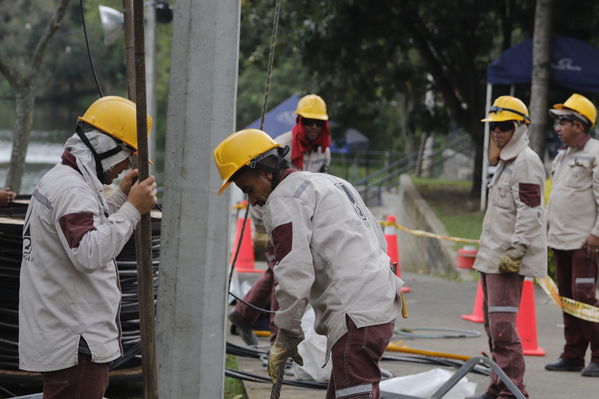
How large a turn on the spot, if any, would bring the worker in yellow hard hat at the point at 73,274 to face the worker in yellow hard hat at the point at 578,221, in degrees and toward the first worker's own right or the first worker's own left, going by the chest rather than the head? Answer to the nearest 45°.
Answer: approximately 45° to the first worker's own left

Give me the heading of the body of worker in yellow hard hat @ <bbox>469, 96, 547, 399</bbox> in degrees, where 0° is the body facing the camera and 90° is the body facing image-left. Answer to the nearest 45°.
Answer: approximately 45°

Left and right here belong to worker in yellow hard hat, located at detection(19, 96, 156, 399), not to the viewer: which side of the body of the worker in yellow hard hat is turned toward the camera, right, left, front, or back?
right

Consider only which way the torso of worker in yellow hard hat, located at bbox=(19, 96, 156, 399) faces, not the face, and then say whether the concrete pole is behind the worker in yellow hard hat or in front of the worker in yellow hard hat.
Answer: in front

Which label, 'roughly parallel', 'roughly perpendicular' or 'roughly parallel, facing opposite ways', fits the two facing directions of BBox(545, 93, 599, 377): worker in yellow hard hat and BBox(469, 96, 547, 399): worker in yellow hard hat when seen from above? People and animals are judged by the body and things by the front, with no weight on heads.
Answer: roughly parallel

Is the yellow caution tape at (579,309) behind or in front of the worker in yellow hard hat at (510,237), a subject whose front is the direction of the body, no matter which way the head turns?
behind

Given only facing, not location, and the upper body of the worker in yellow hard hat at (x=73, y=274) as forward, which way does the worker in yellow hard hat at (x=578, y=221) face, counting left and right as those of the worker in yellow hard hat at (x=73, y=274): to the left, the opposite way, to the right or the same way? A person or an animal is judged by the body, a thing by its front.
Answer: the opposite way

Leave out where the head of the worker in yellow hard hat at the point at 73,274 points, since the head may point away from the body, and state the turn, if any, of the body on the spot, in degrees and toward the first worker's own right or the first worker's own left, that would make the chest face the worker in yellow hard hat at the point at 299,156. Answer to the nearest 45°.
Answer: approximately 45° to the first worker's own left

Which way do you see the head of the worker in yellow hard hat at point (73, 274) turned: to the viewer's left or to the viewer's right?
to the viewer's right

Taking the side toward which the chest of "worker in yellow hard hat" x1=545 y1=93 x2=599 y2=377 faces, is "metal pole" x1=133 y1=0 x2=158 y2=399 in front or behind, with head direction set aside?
in front

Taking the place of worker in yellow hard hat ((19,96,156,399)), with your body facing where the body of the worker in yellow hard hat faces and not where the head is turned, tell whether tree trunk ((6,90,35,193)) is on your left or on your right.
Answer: on your left

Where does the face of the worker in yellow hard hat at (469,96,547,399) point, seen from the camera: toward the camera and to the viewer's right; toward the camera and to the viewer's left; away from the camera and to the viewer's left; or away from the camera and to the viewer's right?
toward the camera and to the viewer's left

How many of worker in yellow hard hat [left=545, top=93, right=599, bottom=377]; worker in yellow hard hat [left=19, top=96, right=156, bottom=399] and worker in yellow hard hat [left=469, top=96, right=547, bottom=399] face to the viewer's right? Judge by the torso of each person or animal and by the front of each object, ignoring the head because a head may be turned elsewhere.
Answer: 1

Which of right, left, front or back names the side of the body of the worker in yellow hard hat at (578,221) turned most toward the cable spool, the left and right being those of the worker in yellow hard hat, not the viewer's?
front

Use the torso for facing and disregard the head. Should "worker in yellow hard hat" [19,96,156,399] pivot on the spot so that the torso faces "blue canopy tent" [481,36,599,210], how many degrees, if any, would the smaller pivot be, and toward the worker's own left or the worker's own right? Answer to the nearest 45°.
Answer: approximately 45° to the worker's own left

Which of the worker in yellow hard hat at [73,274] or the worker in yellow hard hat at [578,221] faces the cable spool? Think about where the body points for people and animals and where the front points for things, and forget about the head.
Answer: the worker in yellow hard hat at [578,221]
